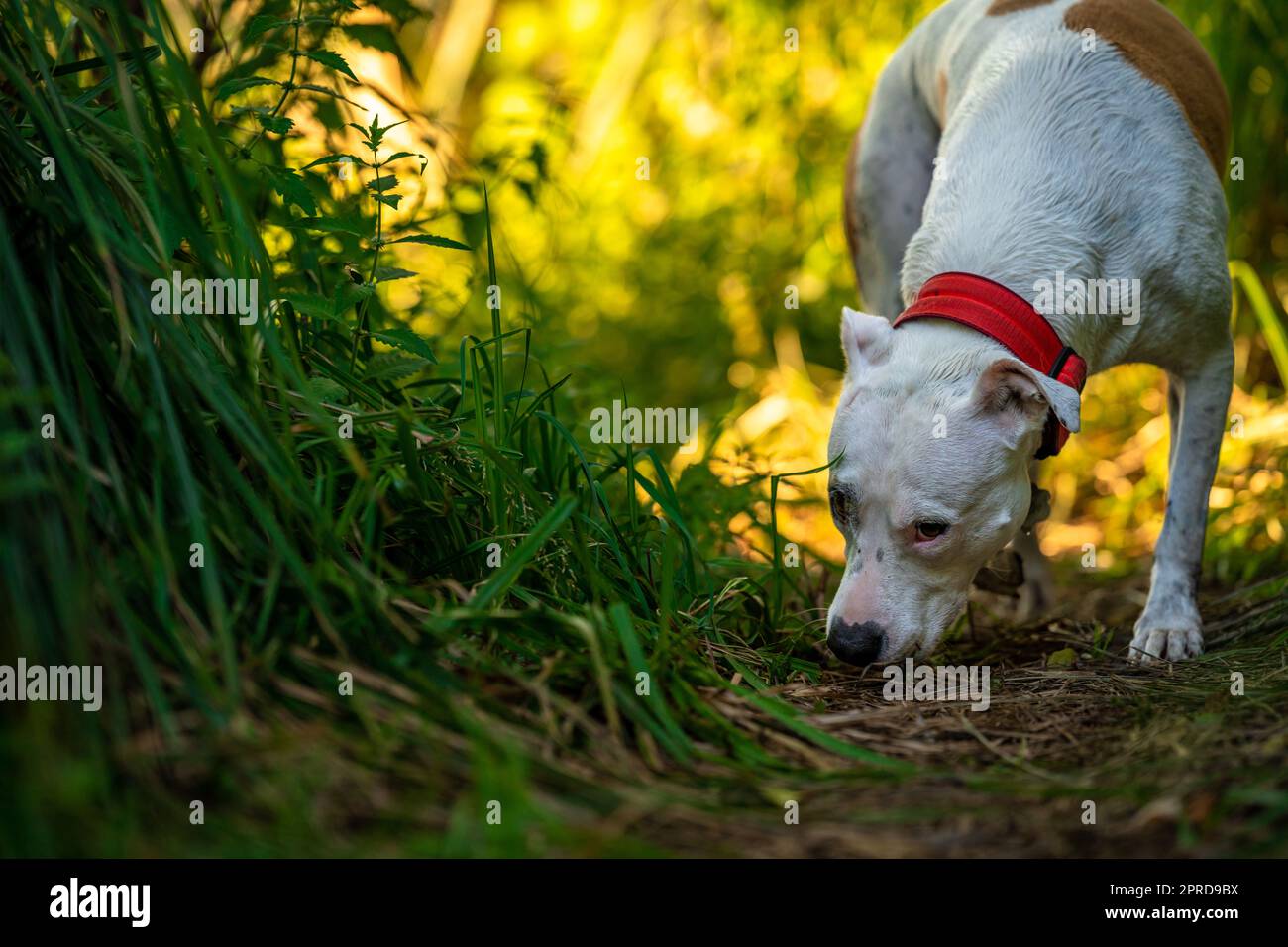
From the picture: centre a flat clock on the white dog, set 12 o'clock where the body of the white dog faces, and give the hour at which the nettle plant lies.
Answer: The nettle plant is roughly at 2 o'clock from the white dog.

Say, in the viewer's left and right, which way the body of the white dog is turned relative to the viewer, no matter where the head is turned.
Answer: facing the viewer
